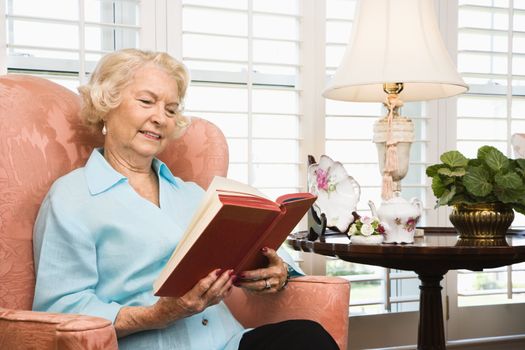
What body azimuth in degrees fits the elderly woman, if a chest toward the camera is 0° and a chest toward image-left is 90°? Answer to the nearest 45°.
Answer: approximately 315°

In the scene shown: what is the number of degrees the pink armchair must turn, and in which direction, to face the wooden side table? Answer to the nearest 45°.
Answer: approximately 45° to its left

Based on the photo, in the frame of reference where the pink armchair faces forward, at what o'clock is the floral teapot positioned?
The floral teapot is roughly at 10 o'clock from the pink armchair.

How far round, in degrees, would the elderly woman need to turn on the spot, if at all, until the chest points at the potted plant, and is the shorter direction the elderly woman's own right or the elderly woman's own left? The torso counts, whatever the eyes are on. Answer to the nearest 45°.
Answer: approximately 45° to the elderly woman's own left

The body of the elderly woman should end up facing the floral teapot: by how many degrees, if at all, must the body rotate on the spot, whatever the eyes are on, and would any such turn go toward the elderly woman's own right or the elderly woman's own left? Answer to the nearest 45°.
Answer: approximately 90° to the elderly woman's own left

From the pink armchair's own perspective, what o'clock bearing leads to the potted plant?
The potted plant is roughly at 10 o'clock from the pink armchair.

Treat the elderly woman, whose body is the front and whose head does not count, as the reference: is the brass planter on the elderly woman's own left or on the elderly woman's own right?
on the elderly woman's own left

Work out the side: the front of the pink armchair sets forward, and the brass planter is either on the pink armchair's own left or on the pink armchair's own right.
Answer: on the pink armchair's own left

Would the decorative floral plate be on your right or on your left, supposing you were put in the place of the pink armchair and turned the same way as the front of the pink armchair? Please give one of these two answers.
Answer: on your left
